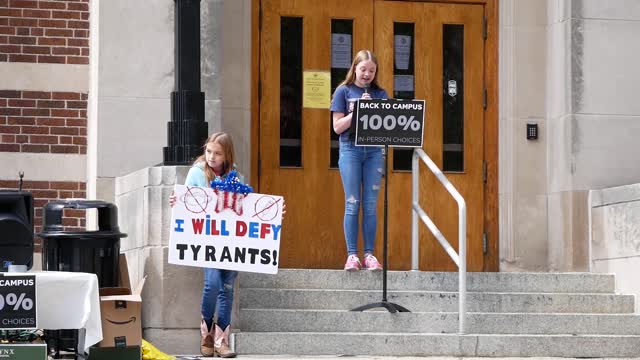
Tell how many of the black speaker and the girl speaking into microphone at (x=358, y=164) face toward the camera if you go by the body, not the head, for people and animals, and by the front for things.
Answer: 2

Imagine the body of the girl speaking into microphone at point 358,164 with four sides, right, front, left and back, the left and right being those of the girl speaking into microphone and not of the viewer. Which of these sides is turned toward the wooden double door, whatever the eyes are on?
back

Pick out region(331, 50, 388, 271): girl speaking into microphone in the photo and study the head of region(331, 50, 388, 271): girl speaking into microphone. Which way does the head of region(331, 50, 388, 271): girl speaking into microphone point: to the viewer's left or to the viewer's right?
to the viewer's right

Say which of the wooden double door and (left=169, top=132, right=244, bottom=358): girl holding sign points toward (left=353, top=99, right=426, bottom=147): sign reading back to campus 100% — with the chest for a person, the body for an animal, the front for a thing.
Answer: the wooden double door

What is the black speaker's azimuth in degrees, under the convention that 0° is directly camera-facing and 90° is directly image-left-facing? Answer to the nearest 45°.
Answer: approximately 0°
